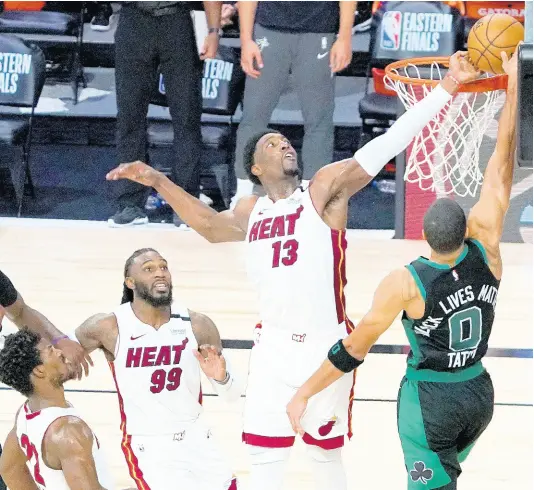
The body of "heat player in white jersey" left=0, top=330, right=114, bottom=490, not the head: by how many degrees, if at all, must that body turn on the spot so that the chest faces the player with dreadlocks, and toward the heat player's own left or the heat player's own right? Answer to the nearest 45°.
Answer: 0° — they already face them

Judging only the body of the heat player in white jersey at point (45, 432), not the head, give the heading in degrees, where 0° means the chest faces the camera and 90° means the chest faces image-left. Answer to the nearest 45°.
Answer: approximately 225°

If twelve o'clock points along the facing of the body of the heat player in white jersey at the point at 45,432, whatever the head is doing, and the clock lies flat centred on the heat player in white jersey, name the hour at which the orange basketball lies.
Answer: The orange basketball is roughly at 1 o'clock from the heat player in white jersey.

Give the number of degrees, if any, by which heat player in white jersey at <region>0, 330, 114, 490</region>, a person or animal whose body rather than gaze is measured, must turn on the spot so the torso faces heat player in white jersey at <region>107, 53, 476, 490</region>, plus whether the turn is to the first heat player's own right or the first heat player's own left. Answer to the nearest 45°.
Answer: approximately 45° to the first heat player's own right
